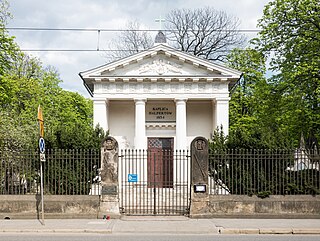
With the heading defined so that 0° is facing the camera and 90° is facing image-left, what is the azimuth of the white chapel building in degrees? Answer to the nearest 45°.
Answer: approximately 0°

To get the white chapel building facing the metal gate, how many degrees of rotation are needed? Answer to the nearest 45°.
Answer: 0° — it already faces it
